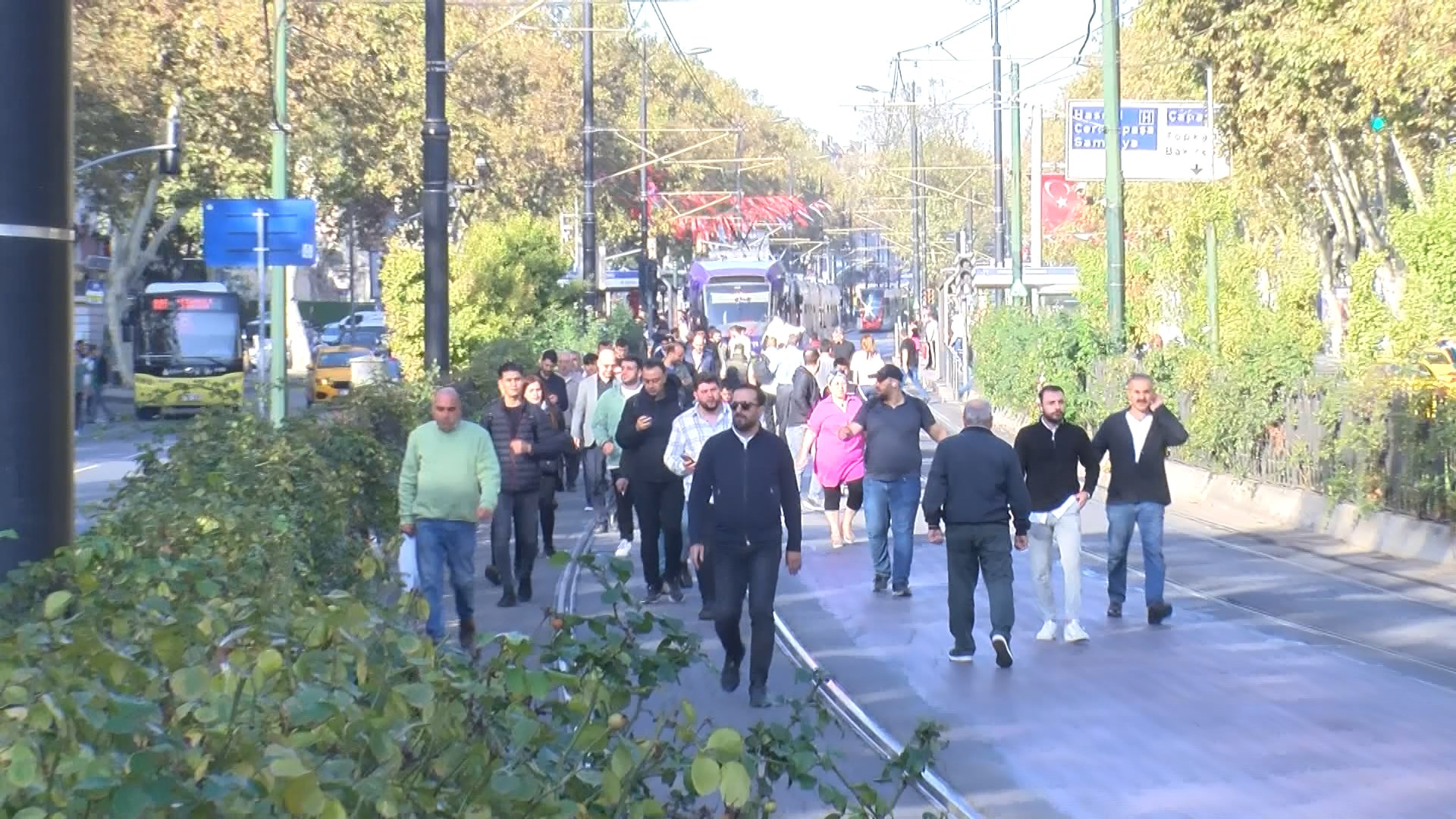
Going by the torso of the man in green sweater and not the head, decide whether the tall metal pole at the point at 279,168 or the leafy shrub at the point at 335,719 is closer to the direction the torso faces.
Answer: the leafy shrub

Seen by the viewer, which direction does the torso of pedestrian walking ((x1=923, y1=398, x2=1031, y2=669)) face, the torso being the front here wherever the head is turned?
away from the camera

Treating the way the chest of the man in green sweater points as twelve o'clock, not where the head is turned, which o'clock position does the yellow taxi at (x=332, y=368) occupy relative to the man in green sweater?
The yellow taxi is roughly at 6 o'clock from the man in green sweater.

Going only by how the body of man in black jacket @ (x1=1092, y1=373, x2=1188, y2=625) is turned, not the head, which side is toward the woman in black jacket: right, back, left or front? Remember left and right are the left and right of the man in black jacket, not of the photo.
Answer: right

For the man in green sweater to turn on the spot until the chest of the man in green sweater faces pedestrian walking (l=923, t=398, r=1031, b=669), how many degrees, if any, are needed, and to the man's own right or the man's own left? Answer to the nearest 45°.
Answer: approximately 90° to the man's own left

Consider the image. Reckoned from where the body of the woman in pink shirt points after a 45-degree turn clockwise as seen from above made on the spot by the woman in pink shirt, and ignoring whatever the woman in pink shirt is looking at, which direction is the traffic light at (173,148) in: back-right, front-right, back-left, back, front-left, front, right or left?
right

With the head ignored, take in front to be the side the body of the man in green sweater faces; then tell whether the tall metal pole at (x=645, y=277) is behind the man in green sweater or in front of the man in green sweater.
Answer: behind
